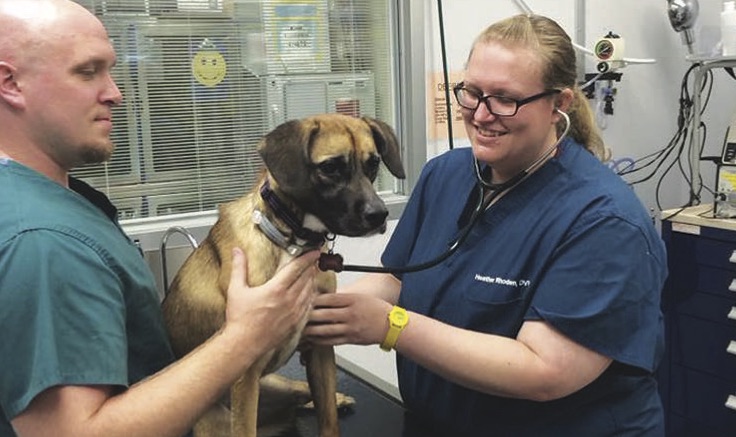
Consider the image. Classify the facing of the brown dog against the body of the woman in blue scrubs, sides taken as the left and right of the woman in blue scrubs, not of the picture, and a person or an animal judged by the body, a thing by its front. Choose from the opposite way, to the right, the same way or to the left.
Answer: to the left

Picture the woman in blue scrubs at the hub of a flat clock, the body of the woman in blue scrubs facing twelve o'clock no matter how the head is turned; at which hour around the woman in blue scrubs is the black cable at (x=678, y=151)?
The black cable is roughly at 5 o'clock from the woman in blue scrubs.

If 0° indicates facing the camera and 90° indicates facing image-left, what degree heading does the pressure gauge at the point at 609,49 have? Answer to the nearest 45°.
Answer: approximately 45°

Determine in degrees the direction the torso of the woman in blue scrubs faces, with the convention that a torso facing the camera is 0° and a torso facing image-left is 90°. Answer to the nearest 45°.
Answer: approximately 45°

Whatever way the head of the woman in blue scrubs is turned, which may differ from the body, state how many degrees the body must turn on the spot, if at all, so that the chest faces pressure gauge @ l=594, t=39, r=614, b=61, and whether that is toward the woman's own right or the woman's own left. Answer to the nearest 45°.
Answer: approximately 135° to the woman's own right
